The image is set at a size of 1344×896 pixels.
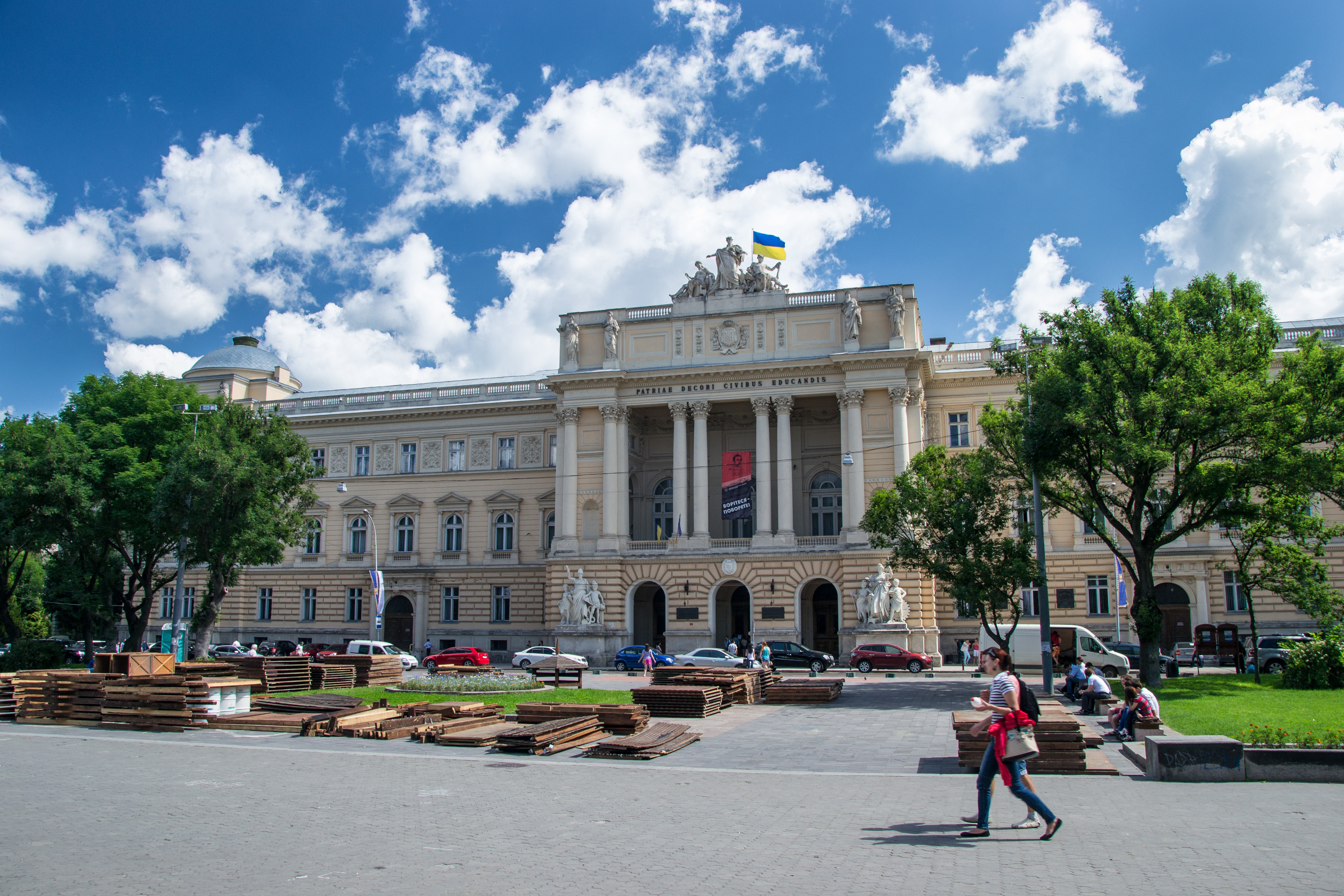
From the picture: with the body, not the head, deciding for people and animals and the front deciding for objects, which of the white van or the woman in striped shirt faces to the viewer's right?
the white van

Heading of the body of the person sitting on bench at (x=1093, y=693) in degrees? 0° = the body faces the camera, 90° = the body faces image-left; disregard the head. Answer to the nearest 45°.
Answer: approximately 90°

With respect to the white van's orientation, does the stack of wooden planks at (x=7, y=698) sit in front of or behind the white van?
behind

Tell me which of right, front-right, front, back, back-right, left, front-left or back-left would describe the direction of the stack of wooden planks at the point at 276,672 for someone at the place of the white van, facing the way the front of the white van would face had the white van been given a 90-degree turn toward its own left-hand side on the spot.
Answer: back-left

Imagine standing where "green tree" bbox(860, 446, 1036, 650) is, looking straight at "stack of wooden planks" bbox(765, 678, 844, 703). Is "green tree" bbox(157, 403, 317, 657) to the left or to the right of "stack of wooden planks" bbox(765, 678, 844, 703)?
right

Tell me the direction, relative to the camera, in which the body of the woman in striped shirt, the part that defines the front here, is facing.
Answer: to the viewer's left

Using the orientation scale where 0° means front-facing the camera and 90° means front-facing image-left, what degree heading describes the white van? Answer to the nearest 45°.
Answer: approximately 270°

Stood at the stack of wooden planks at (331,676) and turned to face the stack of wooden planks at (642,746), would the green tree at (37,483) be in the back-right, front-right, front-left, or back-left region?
back-right
